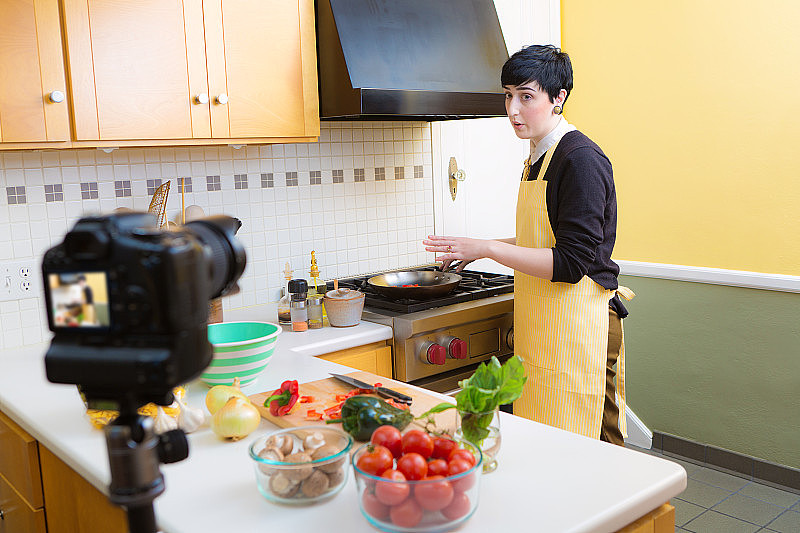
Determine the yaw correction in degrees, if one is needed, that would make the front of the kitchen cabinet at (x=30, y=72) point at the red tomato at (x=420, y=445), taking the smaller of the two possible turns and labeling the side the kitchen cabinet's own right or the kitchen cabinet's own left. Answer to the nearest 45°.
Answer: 0° — it already faces it

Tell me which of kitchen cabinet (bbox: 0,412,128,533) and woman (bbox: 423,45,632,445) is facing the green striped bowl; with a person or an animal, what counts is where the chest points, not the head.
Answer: the woman

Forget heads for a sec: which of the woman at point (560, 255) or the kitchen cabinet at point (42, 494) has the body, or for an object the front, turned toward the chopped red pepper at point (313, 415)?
the woman

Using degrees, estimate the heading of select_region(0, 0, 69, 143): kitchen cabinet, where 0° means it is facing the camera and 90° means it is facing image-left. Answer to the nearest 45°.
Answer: approximately 0°

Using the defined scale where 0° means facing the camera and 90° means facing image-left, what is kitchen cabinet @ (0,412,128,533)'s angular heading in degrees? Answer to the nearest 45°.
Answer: approximately 45°

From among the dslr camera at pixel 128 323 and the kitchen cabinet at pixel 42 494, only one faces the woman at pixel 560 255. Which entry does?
the dslr camera

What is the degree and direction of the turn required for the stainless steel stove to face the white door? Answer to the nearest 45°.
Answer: approximately 135° to its left

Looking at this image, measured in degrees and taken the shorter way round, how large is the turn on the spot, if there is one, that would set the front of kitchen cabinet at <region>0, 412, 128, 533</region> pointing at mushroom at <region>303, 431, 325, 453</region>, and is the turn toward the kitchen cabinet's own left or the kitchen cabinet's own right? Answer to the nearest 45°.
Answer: approximately 90° to the kitchen cabinet's own left
